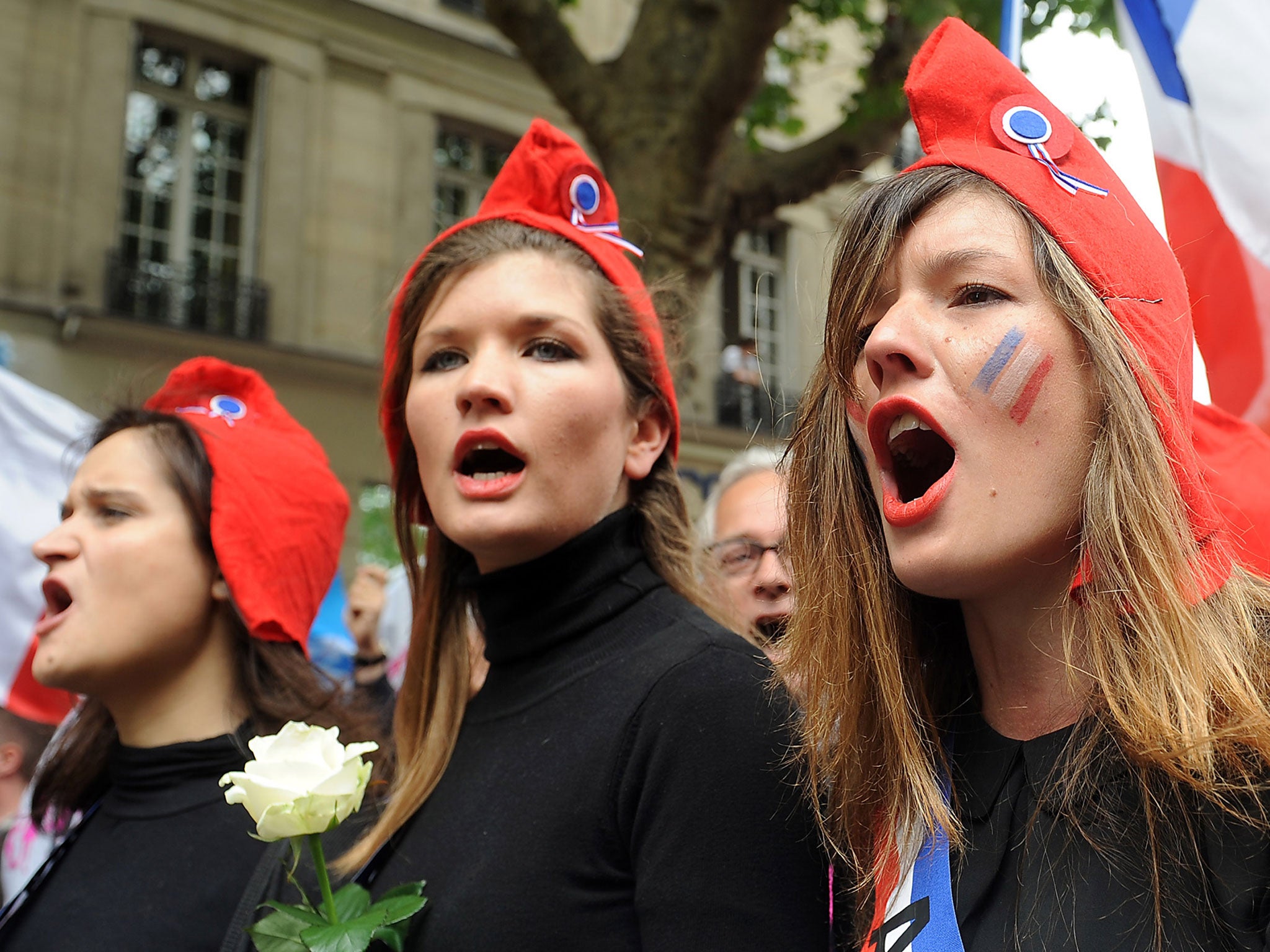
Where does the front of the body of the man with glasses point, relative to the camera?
toward the camera

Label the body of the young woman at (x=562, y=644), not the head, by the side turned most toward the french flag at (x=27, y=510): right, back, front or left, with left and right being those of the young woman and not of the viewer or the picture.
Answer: right

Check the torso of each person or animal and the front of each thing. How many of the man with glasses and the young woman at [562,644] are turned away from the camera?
0

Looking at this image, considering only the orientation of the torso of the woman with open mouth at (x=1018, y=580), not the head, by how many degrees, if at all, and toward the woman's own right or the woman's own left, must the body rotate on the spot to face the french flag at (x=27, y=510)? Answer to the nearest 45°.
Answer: approximately 90° to the woman's own right

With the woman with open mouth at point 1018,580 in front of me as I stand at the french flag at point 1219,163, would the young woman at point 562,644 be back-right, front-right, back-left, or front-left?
front-right

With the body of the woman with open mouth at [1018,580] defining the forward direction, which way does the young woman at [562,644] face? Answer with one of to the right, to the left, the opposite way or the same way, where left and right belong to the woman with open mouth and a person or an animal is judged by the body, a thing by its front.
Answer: the same way

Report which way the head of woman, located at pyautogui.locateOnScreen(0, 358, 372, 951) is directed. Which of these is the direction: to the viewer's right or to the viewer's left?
to the viewer's left

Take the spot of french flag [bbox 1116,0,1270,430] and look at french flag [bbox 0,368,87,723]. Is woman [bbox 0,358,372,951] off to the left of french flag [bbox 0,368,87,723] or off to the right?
left

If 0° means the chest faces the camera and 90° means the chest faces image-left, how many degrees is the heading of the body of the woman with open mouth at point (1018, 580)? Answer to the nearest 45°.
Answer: approximately 45°

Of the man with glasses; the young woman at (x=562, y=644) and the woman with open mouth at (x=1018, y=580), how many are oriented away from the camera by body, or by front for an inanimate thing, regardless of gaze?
0

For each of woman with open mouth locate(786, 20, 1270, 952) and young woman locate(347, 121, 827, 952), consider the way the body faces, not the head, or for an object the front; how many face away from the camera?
0

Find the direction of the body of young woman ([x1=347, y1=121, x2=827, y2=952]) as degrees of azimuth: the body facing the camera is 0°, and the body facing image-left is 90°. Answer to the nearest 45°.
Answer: approximately 45°

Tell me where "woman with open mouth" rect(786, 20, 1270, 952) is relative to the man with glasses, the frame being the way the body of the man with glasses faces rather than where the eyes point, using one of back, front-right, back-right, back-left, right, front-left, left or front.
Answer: front

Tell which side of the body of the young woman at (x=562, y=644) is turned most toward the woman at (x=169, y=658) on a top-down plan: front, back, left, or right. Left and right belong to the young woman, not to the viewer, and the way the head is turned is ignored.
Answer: right

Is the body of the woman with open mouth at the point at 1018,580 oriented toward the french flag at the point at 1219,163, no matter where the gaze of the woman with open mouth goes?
no
